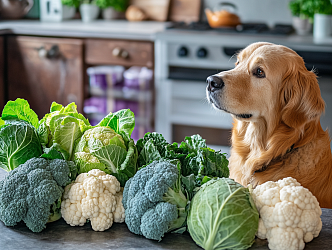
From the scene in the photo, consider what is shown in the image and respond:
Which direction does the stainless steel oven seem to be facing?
toward the camera

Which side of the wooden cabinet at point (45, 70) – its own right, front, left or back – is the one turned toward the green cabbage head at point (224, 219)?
front

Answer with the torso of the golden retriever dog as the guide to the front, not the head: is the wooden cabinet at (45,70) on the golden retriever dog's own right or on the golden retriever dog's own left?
on the golden retriever dog's own right

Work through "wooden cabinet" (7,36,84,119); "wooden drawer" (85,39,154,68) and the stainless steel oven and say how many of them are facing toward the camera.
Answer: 3

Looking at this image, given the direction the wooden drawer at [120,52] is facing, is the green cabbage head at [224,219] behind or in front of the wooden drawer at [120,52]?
in front

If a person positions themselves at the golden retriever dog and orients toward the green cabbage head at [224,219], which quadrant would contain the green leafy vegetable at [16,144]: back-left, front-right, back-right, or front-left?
front-right

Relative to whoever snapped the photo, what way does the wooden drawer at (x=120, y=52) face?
facing the viewer

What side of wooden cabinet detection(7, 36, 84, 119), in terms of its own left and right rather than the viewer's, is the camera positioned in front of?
front

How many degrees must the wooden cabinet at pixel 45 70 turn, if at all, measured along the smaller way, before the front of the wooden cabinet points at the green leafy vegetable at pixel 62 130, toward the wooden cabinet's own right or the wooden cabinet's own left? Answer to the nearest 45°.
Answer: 0° — it already faces it

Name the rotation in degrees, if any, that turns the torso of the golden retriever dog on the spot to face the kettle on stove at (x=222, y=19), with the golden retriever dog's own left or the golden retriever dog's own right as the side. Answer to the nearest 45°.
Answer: approximately 135° to the golden retriever dog's own right

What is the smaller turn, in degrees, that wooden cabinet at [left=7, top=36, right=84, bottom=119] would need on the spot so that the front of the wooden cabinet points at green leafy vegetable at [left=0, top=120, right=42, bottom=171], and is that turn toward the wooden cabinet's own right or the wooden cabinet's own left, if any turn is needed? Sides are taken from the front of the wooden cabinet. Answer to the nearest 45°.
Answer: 0° — it already faces it

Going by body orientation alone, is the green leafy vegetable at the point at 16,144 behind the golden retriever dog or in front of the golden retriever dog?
in front

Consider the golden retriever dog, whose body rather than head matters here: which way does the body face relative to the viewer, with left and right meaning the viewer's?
facing the viewer and to the left of the viewer
